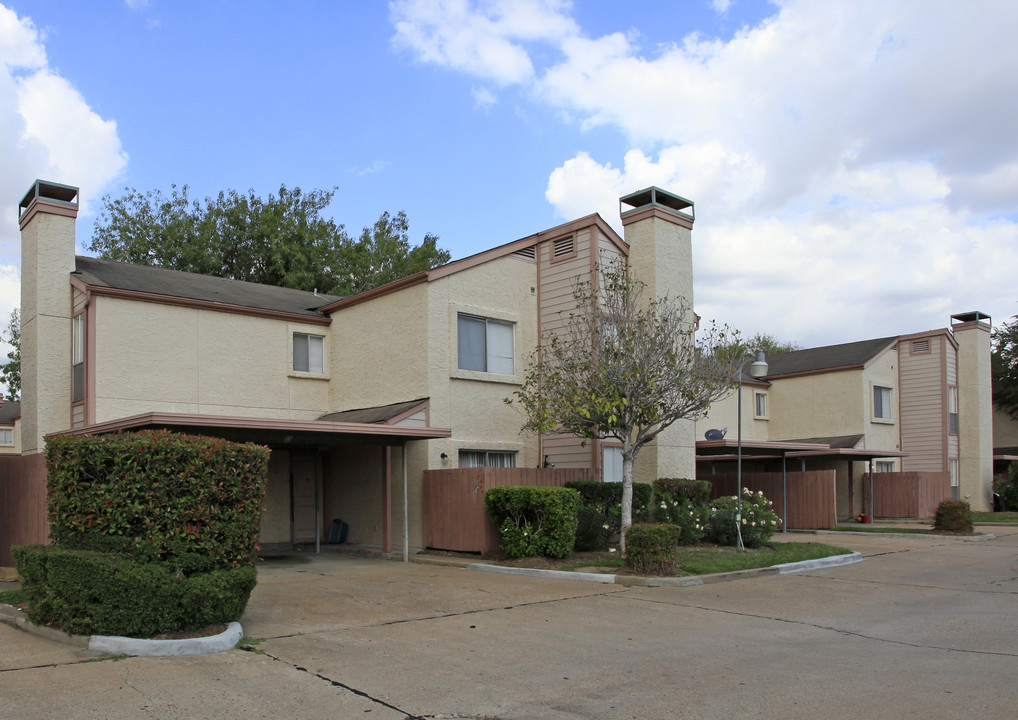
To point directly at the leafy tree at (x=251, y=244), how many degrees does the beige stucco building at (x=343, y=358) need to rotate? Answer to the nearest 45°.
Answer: approximately 135° to its left

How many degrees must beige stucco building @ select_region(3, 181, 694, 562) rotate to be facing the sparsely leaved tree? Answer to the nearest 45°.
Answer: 0° — it already faces it

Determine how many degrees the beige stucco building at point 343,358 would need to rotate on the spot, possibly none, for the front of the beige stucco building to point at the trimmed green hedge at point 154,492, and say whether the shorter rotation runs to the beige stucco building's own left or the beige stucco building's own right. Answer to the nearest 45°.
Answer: approximately 45° to the beige stucco building's own right

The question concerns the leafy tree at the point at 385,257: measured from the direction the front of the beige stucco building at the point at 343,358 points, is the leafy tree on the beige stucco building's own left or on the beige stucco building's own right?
on the beige stucco building's own left

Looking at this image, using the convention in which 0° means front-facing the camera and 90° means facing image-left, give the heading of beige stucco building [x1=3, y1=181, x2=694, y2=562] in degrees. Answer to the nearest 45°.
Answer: approximately 315°

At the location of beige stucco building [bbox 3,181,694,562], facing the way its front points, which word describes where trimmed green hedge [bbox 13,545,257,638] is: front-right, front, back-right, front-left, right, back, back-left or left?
front-right
